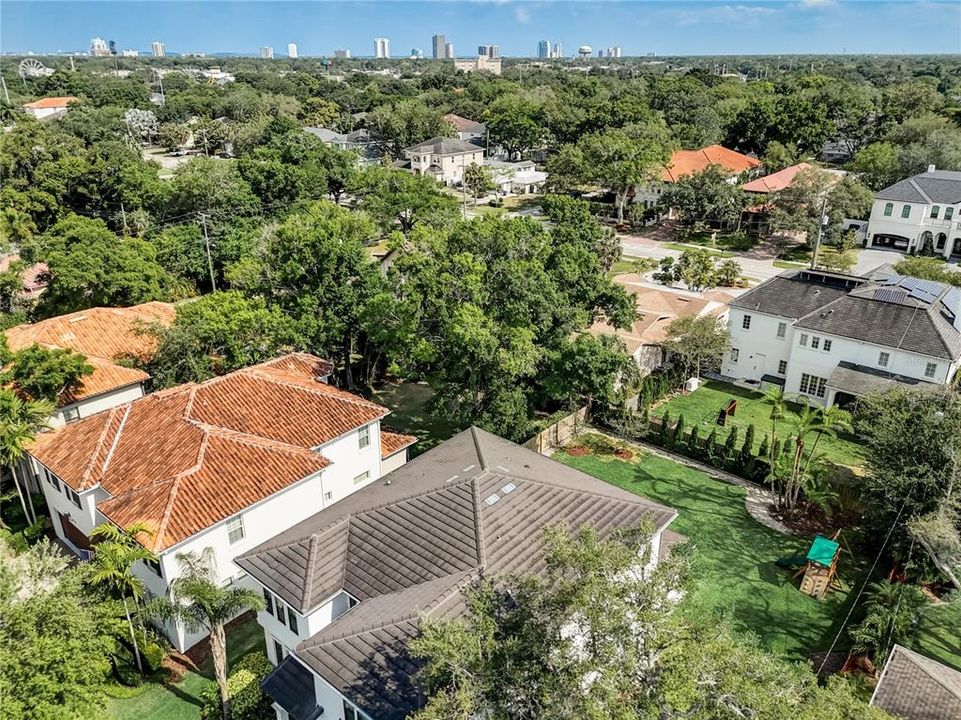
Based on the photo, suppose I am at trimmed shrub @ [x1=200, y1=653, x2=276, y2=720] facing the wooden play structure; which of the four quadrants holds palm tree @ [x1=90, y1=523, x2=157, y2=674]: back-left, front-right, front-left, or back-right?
back-left

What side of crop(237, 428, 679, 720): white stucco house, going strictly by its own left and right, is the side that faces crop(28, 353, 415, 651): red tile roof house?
right

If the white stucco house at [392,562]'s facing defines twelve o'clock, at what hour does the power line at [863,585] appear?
The power line is roughly at 7 o'clock from the white stucco house.

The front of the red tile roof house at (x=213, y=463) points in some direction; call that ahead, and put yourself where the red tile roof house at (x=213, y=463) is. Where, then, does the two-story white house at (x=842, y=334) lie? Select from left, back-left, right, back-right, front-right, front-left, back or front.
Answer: back-left

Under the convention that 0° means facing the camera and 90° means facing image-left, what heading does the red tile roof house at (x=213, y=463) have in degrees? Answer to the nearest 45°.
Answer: approximately 45°

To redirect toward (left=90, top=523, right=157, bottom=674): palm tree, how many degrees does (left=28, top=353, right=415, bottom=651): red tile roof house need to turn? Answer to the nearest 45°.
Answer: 0° — it already faces it

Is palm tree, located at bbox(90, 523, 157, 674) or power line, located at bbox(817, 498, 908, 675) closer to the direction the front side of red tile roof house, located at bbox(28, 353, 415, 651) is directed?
the palm tree

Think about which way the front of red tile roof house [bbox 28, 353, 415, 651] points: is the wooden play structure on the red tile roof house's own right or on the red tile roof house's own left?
on the red tile roof house's own left

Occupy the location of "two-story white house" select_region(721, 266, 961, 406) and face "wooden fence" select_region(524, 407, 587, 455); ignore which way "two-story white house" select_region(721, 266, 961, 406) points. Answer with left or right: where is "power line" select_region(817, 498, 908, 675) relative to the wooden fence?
left
